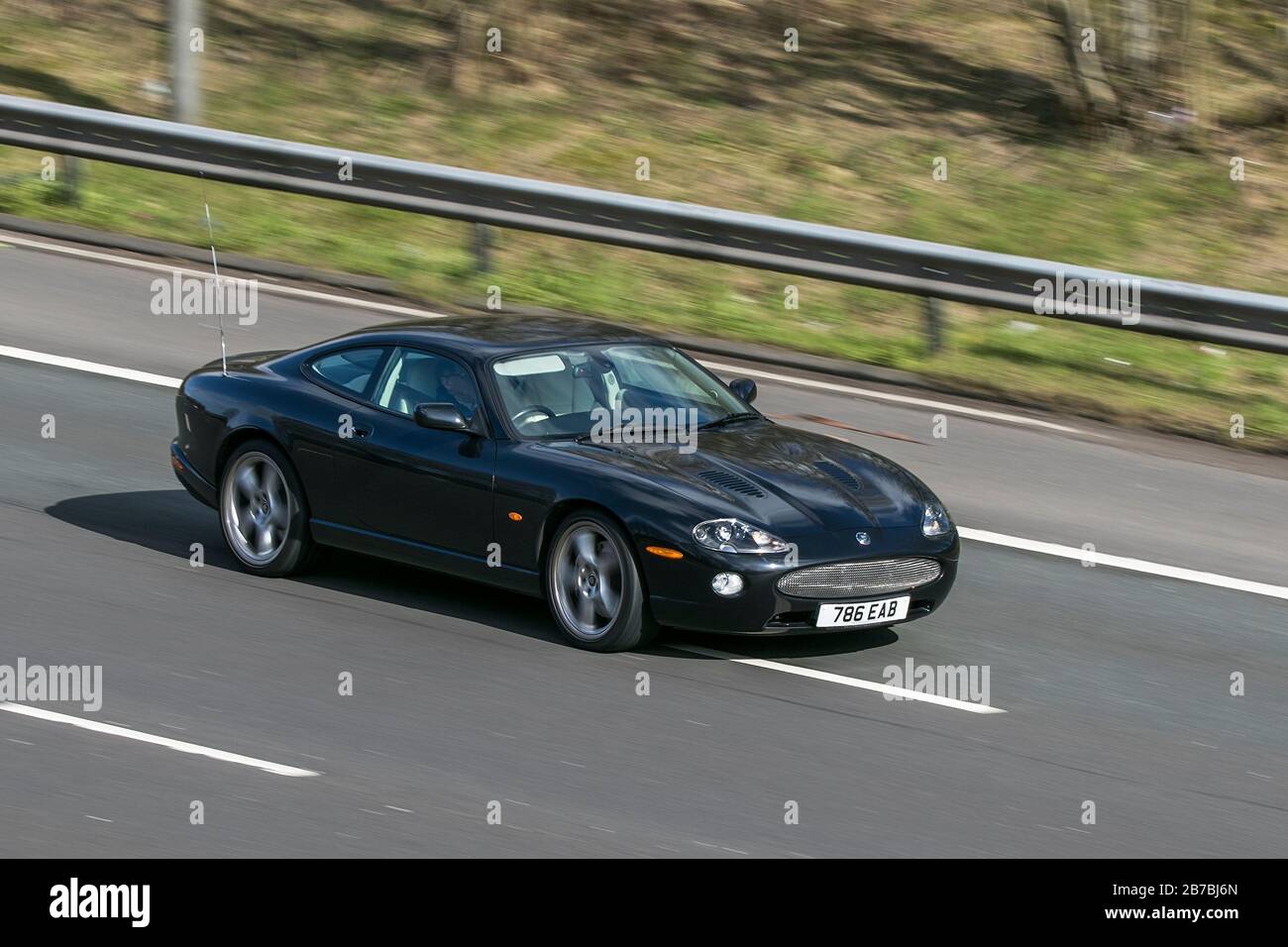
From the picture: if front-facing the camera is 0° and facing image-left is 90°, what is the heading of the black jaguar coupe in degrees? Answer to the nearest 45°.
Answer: approximately 315°

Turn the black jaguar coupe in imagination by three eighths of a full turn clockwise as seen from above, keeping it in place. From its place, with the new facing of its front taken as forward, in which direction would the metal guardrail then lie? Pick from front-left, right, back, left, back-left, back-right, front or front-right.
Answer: right
